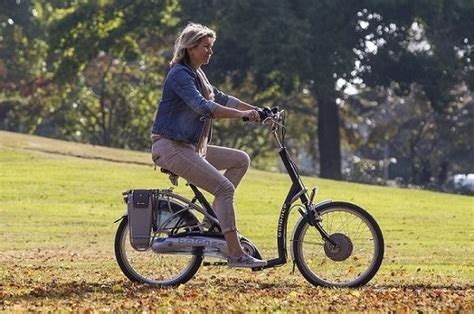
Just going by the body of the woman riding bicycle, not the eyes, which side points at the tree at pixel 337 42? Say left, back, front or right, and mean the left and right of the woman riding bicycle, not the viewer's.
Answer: left

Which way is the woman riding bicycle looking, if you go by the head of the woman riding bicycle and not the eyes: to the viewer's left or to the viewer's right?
to the viewer's right

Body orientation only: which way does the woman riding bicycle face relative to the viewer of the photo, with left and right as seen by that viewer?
facing to the right of the viewer

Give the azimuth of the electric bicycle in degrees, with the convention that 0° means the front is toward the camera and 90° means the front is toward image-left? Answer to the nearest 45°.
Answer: approximately 270°

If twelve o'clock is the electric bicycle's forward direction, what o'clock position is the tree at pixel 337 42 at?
The tree is roughly at 9 o'clock from the electric bicycle.
